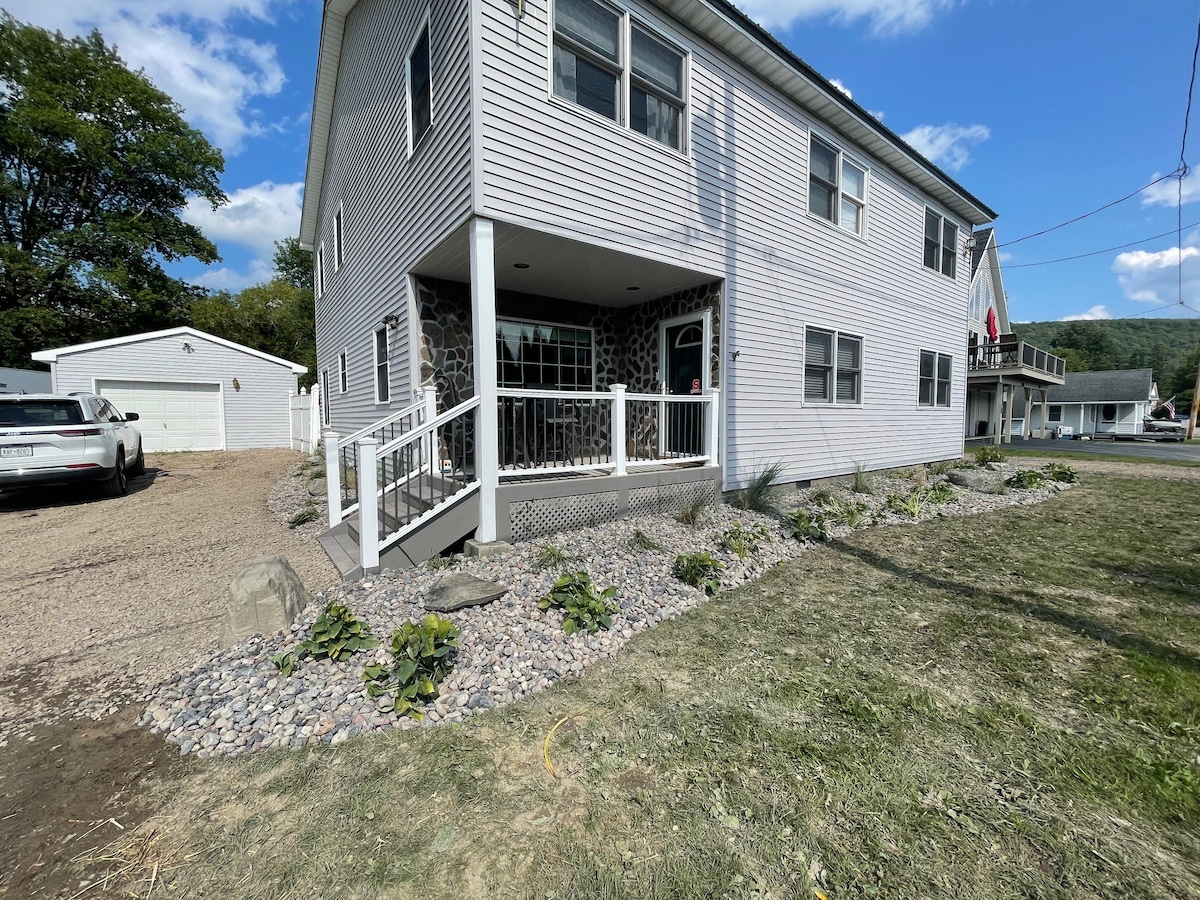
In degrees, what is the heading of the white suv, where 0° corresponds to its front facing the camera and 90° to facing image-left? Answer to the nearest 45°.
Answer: approximately 225°

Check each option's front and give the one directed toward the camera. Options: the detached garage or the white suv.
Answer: the detached garage

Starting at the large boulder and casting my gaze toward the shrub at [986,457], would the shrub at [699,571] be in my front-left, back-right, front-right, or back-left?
front-right

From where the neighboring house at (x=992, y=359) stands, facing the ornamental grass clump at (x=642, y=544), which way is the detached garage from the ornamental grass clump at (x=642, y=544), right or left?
right

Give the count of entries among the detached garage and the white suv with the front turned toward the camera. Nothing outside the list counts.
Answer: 1

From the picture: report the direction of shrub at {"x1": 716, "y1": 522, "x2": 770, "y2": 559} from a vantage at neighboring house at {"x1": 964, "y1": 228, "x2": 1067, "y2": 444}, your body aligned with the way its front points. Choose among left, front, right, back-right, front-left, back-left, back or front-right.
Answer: front-right

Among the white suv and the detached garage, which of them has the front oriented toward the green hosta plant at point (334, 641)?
the detached garage

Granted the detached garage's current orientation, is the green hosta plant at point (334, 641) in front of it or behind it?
in front

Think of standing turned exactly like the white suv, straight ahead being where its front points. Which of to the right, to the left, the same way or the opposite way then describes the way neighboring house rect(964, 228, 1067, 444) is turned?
the opposite way

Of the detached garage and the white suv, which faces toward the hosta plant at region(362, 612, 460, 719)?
the detached garage

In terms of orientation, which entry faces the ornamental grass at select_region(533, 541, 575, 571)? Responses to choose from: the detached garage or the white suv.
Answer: the detached garage

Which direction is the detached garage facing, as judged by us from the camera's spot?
facing the viewer

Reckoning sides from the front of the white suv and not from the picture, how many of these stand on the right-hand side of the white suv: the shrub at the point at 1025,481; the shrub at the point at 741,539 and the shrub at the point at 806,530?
3

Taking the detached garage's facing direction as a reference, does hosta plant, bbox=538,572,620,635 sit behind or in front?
in front

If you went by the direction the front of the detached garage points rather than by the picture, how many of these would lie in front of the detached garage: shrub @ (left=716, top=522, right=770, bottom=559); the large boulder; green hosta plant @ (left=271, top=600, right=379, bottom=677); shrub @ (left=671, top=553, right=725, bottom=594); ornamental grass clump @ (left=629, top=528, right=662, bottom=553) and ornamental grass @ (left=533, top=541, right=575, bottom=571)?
6

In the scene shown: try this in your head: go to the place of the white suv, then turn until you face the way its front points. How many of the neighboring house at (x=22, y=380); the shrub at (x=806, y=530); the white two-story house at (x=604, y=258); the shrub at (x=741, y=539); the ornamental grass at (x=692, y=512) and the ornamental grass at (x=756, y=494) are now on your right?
5

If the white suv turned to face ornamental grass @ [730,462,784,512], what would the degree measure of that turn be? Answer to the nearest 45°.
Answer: approximately 90° to its right
